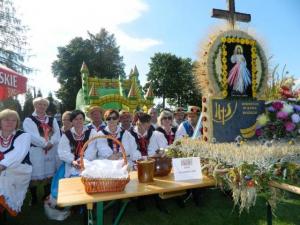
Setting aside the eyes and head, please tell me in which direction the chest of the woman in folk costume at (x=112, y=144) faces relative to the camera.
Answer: toward the camera

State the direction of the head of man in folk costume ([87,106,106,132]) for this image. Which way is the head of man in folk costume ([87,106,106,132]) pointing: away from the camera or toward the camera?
toward the camera

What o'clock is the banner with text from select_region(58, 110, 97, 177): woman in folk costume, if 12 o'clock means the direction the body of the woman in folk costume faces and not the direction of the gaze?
The banner with text is roughly at 4 o'clock from the woman in folk costume.

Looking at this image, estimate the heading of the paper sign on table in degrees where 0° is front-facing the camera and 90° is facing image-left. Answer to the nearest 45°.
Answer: approximately 0°

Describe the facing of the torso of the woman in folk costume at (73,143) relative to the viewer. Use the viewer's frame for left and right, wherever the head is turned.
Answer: facing the viewer

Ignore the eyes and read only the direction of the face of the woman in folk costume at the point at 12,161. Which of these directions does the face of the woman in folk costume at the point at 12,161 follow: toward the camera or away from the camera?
toward the camera

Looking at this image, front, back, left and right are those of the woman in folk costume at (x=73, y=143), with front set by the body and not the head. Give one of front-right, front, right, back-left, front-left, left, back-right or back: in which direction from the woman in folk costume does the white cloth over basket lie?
front

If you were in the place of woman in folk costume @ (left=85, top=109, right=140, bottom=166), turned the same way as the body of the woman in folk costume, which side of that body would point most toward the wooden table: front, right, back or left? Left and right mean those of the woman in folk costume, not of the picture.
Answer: front

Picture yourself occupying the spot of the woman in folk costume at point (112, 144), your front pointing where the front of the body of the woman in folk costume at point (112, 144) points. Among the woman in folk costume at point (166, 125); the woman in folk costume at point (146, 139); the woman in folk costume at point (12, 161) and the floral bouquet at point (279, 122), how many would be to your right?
1

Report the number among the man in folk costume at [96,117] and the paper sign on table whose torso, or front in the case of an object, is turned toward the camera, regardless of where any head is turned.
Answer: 2

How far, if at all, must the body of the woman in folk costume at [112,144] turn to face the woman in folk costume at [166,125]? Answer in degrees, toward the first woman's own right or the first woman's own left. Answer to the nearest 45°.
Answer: approximately 135° to the first woman's own left

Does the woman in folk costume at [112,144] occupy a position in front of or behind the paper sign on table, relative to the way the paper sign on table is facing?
behind

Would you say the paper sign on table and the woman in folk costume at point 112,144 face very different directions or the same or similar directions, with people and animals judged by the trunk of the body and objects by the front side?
same or similar directions

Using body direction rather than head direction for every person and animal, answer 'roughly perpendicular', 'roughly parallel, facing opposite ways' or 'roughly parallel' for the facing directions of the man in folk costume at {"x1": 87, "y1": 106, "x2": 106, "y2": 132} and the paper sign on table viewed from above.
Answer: roughly parallel

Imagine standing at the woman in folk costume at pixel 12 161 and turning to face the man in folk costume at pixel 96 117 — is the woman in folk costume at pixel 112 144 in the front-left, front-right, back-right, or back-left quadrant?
front-right

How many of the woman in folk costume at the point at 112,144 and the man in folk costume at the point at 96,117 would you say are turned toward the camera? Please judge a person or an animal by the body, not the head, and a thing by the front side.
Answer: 2

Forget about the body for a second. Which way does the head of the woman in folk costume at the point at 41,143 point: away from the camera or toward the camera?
toward the camera
